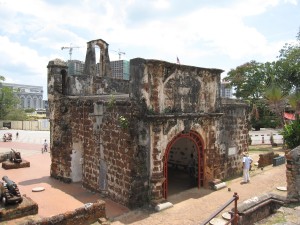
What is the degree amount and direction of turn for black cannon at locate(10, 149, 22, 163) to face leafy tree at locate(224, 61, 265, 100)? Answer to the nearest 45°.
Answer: approximately 135° to its right

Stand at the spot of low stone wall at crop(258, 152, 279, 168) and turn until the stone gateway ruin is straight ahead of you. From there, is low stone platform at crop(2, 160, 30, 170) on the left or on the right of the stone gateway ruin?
right

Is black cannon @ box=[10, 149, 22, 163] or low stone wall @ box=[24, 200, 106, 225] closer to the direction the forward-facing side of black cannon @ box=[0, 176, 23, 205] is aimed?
the black cannon

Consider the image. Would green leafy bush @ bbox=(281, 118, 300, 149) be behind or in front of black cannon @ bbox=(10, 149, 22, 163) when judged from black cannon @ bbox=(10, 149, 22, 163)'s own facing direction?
behind

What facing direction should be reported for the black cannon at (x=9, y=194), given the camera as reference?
facing away from the viewer and to the left of the viewer

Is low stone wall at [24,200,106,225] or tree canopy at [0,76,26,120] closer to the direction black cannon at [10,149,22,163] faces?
the tree canopy

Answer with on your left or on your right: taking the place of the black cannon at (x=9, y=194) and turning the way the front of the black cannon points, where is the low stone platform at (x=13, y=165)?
on your right

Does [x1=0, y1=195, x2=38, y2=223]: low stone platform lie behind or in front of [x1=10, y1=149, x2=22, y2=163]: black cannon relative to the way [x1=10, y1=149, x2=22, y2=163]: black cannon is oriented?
behind

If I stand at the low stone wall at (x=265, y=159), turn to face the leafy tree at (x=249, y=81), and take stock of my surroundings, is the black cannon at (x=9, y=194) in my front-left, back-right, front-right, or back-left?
back-left

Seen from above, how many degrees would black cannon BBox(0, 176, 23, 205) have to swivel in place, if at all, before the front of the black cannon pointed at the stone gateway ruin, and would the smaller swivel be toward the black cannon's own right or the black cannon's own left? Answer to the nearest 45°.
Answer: approximately 135° to the black cannon's own right

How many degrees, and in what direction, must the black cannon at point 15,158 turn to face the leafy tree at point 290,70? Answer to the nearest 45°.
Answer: approximately 135° to its right

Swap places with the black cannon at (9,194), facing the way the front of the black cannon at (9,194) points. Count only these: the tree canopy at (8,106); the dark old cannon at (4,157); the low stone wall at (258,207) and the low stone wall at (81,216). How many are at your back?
2

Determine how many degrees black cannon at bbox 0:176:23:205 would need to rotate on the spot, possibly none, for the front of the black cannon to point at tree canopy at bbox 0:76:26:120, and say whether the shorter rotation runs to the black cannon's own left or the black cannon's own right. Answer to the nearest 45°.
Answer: approximately 45° to the black cannon's own right

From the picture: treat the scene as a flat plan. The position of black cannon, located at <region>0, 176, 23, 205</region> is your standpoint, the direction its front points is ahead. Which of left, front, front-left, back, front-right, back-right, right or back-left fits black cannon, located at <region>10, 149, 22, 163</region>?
front-right

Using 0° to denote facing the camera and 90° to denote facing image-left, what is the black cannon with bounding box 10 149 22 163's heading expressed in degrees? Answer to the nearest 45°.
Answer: approximately 135°
